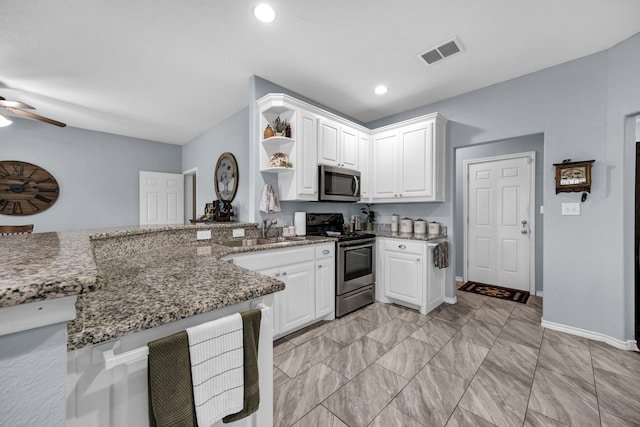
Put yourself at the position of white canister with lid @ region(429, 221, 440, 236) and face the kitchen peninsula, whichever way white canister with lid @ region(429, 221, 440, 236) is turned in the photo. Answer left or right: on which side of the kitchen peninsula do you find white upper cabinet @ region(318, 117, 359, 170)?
right

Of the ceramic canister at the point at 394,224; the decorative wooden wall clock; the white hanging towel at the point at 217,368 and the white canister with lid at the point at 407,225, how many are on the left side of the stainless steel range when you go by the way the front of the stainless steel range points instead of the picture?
2

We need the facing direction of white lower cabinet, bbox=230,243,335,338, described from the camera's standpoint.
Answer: facing the viewer and to the right of the viewer

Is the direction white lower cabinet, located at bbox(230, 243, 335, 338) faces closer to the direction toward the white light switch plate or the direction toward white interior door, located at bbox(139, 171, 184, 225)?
the white light switch plate

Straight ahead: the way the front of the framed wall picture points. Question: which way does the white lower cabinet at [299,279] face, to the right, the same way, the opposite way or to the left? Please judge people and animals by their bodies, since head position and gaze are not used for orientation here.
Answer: to the left

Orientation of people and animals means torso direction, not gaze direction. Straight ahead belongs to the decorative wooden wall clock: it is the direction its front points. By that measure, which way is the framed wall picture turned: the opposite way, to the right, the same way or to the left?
to the right

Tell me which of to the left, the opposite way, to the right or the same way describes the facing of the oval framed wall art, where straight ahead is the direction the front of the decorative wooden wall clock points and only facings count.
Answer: to the right
